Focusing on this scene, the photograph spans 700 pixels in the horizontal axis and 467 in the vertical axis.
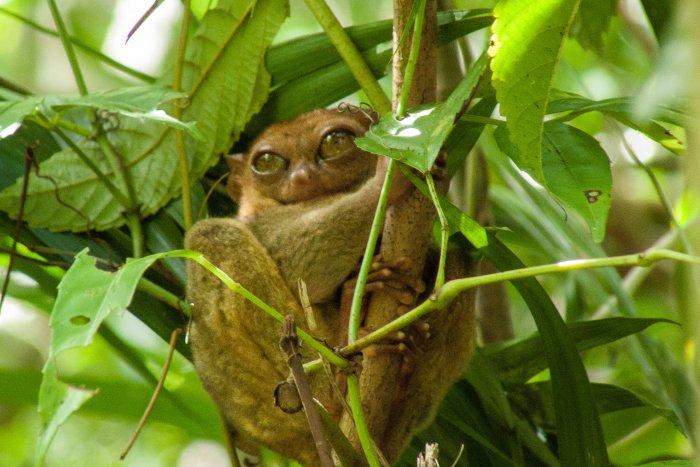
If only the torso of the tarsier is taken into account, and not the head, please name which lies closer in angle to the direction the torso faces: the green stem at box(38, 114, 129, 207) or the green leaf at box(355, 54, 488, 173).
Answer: the green leaf

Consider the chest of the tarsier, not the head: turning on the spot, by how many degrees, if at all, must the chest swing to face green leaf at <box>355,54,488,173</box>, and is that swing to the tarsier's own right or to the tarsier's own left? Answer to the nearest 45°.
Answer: approximately 45° to the tarsier's own left

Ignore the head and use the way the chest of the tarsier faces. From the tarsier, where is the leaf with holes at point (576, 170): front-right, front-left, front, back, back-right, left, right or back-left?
front-left

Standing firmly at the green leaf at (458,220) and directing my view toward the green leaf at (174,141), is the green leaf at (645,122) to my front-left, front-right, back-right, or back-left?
back-right

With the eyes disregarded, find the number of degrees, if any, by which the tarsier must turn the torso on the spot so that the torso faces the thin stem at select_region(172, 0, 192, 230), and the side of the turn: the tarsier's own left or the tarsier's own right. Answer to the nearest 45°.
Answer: approximately 135° to the tarsier's own right
